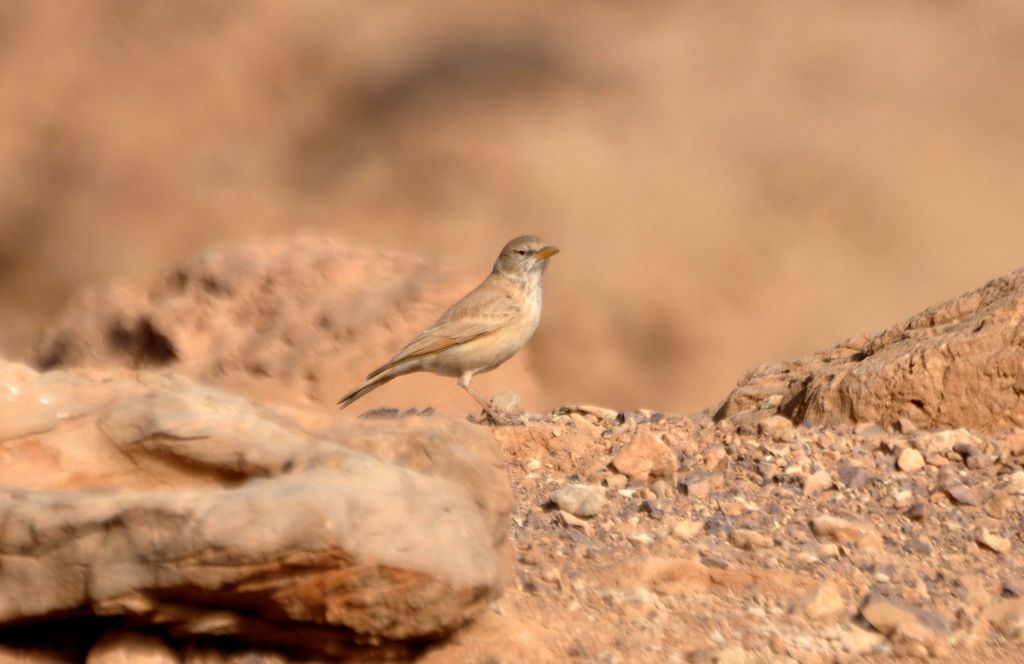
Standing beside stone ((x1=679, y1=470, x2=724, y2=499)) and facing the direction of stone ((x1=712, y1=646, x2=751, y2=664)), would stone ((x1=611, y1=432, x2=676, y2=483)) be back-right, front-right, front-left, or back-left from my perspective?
back-right

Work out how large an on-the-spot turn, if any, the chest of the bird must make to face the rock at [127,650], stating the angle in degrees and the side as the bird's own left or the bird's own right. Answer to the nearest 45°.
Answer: approximately 90° to the bird's own right

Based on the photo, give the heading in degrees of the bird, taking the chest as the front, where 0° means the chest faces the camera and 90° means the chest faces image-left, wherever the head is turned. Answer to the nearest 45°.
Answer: approximately 270°

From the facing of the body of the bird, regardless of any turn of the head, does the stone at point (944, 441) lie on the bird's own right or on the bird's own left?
on the bird's own right

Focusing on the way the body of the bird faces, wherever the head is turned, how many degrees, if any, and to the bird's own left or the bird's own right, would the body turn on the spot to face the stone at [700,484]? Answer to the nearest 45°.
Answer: approximately 90° to the bird's own right

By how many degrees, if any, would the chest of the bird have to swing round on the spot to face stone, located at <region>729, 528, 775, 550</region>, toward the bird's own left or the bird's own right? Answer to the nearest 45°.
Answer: approximately 90° to the bird's own right

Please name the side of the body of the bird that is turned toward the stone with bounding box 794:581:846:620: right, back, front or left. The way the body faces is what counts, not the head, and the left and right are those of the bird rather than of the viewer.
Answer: right

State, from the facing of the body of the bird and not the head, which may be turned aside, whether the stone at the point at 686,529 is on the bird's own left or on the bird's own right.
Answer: on the bird's own right

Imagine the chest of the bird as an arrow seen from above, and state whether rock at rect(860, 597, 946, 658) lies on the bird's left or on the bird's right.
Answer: on the bird's right

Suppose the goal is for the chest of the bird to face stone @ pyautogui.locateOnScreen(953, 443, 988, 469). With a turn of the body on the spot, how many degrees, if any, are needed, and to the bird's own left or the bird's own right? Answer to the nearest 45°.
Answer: approximately 45° to the bird's own right
